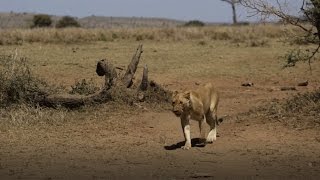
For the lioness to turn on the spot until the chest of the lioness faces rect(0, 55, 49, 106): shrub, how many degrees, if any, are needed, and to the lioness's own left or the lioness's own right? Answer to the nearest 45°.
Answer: approximately 90° to the lioness's own right

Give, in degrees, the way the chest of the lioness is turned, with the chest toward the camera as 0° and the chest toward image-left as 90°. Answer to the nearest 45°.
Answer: approximately 45°

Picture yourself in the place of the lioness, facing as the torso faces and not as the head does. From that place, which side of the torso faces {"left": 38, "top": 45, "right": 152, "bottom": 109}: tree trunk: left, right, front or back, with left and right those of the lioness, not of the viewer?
right

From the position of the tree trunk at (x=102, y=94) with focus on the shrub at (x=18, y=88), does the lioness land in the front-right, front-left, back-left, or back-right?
back-left
